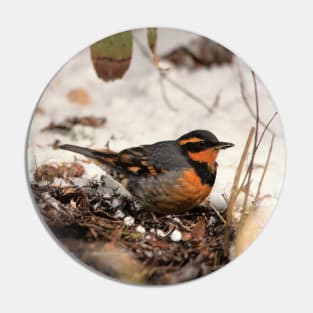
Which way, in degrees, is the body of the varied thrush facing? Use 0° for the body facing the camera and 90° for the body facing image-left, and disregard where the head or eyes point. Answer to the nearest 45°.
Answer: approximately 270°
